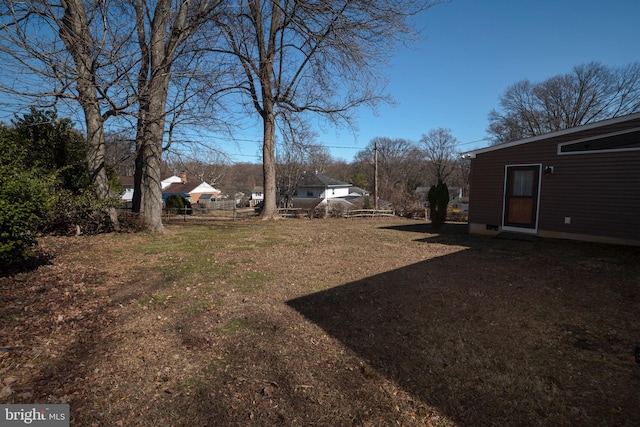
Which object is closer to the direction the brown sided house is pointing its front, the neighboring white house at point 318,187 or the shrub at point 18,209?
the shrub

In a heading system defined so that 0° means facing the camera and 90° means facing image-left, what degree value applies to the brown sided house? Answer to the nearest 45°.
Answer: approximately 45°

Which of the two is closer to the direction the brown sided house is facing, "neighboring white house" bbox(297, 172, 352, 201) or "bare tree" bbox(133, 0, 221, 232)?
the bare tree

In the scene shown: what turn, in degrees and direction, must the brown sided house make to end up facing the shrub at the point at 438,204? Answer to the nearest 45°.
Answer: approximately 45° to its right

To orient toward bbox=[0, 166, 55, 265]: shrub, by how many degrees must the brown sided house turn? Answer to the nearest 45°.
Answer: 0° — it already faces it

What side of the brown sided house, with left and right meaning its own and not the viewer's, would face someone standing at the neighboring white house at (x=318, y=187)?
right

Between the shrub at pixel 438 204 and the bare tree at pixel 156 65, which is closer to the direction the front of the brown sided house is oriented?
the bare tree

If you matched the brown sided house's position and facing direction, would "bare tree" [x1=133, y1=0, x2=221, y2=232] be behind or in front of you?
in front
